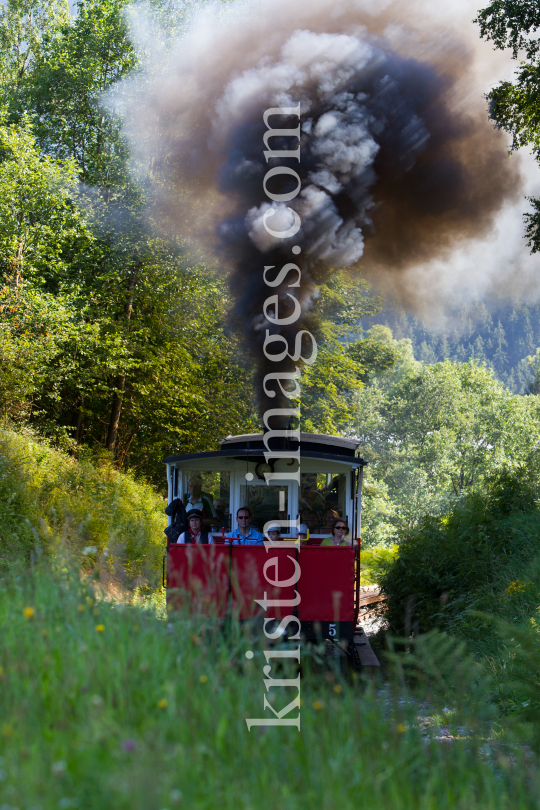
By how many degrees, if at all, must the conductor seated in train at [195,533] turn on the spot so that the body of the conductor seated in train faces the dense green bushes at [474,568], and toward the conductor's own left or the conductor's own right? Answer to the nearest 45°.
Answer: approximately 135° to the conductor's own left

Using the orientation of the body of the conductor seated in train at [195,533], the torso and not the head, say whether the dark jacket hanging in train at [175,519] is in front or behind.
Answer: behind

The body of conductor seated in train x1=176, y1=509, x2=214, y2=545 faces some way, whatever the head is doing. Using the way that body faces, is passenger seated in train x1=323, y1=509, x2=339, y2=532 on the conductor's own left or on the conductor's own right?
on the conductor's own left

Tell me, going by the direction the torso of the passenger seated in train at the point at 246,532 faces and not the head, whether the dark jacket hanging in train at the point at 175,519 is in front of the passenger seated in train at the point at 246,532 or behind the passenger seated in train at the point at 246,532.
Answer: behind

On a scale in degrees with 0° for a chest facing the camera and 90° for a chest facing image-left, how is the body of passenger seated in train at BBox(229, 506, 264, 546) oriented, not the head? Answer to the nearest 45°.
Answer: approximately 0°
